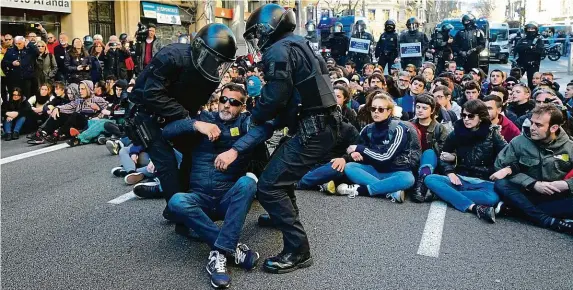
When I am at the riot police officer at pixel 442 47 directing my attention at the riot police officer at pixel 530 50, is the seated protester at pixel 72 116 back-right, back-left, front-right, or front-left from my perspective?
back-right

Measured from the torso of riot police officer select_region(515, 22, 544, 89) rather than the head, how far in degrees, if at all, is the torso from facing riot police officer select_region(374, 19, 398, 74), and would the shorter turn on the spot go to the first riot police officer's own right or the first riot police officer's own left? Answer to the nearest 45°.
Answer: approximately 45° to the first riot police officer's own right

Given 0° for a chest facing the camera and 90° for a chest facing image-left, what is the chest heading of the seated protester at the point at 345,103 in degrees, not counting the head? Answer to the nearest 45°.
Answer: approximately 45°

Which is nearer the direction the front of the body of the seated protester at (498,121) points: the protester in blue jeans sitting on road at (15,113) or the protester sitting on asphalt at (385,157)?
the protester sitting on asphalt

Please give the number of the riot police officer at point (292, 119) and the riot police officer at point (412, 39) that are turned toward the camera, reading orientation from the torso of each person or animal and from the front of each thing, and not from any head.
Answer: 1

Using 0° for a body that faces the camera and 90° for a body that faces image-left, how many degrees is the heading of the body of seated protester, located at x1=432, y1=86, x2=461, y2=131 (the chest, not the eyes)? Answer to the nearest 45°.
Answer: approximately 45°

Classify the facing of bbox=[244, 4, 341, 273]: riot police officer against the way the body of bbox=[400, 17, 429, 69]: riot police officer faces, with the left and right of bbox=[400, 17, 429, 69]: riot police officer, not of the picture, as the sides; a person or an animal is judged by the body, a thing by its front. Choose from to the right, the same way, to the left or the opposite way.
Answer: to the right

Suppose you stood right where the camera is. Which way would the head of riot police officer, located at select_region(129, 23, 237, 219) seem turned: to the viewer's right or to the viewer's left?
to the viewer's right

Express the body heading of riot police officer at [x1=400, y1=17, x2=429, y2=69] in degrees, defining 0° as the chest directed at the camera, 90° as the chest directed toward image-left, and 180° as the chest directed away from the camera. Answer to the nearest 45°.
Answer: approximately 0°
